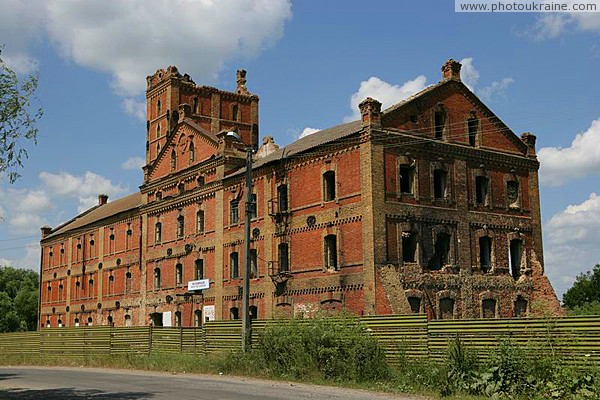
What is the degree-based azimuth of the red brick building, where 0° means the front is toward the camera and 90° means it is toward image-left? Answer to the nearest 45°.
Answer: approximately 45°

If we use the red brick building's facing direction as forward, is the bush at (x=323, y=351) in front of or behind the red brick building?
in front
